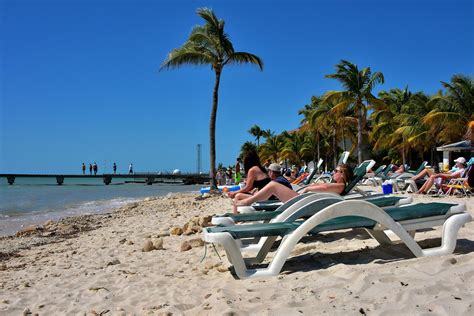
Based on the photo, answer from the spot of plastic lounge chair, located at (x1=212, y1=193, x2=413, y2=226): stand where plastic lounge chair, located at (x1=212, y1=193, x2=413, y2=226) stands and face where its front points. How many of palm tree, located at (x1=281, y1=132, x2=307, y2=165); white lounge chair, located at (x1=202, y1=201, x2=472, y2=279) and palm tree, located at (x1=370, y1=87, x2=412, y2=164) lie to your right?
2

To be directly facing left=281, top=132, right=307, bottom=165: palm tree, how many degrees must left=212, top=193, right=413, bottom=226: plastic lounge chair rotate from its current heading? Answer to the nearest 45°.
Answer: approximately 90° to its right

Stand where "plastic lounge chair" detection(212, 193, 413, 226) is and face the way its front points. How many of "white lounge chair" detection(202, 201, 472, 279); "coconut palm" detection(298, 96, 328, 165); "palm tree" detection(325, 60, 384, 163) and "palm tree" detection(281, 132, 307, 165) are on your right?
3

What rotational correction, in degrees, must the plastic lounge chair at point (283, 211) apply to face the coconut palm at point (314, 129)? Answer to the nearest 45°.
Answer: approximately 90° to its right

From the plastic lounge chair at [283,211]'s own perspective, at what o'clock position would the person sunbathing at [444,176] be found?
The person sunbathing is roughly at 4 o'clock from the plastic lounge chair.

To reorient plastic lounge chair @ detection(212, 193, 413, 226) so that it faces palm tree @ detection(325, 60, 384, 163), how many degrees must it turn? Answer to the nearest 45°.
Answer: approximately 90° to its right

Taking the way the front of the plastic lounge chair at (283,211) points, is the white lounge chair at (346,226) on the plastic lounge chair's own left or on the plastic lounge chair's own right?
on the plastic lounge chair's own left

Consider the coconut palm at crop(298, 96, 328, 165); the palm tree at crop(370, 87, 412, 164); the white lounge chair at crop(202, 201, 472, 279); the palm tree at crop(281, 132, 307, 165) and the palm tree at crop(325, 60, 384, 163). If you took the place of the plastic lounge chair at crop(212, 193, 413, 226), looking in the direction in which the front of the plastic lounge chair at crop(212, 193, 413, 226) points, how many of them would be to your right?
4

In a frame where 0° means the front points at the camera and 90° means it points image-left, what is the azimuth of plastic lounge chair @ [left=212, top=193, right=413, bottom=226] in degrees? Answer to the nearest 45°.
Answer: approximately 90°

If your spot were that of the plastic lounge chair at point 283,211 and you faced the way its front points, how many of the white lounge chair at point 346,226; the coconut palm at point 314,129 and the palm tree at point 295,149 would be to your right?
2
